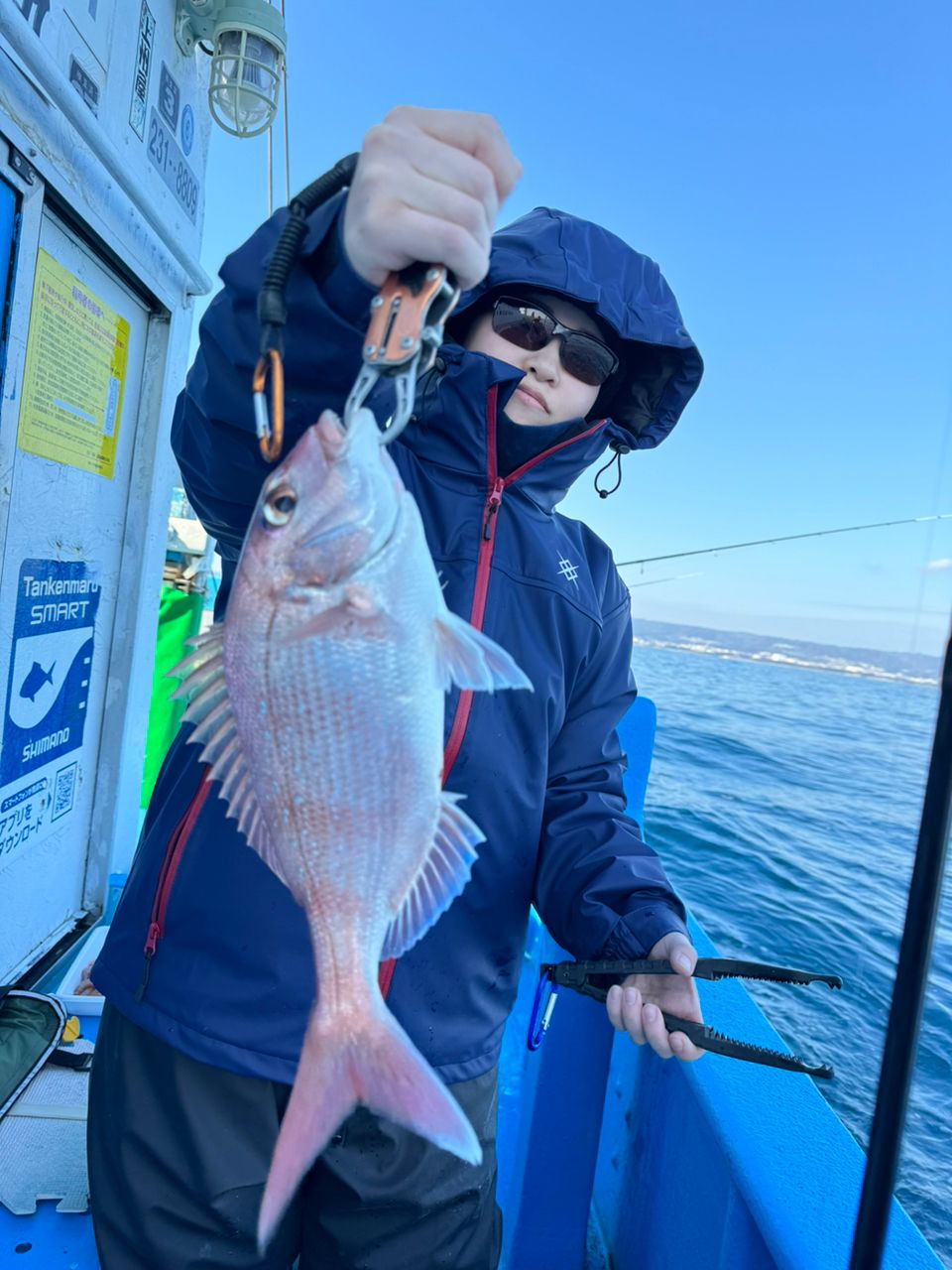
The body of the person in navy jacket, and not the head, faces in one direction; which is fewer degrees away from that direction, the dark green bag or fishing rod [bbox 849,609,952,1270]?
the fishing rod

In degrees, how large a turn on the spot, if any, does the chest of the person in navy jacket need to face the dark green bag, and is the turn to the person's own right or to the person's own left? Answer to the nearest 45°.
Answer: approximately 135° to the person's own right

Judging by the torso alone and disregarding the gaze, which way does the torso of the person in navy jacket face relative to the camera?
toward the camera

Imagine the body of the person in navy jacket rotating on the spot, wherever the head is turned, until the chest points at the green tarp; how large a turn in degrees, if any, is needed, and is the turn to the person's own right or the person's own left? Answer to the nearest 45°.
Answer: approximately 135° to the person's own right

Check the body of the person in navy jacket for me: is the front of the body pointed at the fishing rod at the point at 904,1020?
no
